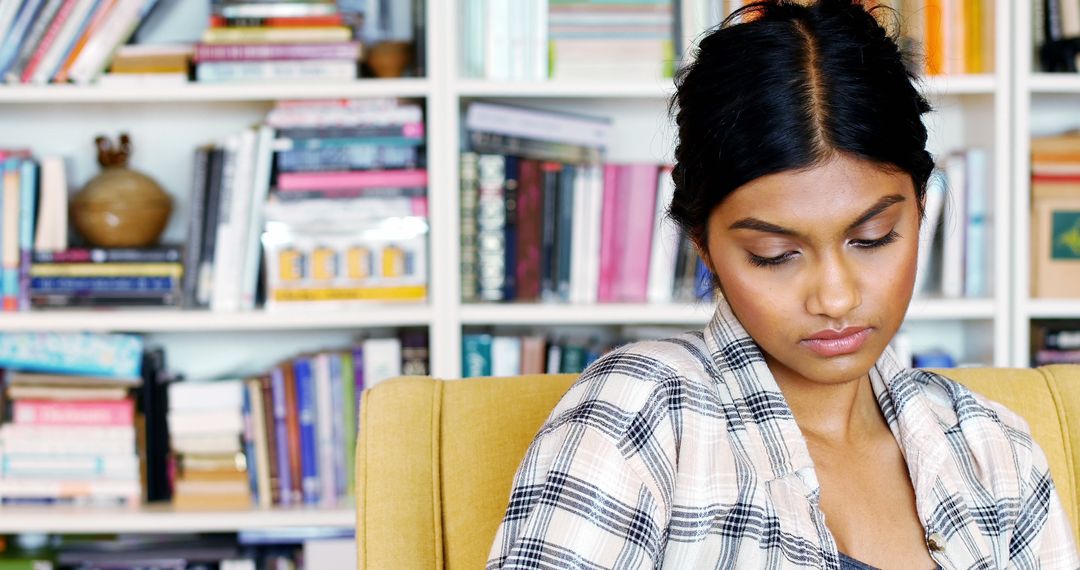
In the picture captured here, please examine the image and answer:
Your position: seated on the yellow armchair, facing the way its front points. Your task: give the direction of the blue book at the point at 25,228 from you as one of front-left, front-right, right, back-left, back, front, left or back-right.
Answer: back-right

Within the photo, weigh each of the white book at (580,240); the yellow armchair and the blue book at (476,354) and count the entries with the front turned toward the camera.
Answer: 3

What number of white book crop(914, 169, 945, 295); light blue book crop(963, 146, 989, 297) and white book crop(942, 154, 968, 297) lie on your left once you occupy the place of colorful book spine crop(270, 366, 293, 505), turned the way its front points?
3

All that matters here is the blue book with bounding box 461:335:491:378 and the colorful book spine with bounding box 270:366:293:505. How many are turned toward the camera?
2

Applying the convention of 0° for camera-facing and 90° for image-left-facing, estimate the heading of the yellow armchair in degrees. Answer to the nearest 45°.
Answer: approximately 0°
